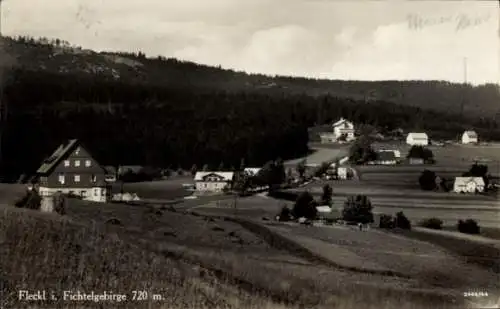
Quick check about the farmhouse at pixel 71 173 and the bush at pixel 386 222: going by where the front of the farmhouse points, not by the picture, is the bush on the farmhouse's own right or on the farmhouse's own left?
on the farmhouse's own left

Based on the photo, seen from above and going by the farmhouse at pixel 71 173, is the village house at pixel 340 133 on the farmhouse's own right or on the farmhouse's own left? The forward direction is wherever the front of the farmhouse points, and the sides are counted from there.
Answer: on the farmhouse's own left

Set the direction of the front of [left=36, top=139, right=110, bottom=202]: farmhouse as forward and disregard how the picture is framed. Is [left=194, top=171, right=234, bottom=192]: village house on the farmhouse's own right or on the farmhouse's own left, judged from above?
on the farmhouse's own left

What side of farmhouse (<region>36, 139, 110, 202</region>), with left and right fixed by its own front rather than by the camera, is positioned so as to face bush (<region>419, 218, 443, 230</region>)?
left

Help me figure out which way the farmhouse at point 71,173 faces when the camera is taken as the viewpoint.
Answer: facing the viewer

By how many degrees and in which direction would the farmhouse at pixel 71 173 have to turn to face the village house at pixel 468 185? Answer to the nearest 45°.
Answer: approximately 90° to its left

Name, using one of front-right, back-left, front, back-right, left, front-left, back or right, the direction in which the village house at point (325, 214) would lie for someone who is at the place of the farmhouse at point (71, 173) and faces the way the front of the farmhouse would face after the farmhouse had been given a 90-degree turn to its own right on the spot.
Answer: back

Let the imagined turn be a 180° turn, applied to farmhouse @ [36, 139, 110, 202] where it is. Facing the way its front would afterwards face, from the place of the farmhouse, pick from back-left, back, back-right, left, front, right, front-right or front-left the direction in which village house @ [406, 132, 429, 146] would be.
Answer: right

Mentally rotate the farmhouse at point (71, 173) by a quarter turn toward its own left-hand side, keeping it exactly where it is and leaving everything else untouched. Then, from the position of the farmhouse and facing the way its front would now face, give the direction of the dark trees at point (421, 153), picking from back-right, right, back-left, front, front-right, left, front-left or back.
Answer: front

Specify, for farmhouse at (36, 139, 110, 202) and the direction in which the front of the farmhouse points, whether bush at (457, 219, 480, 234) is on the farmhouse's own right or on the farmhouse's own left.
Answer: on the farmhouse's own left

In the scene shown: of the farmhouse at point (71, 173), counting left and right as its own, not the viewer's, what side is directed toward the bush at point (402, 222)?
left

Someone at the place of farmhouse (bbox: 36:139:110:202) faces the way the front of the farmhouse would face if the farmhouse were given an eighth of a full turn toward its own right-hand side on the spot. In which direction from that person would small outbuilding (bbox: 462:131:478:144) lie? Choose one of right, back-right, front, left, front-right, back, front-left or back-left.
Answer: back-left
